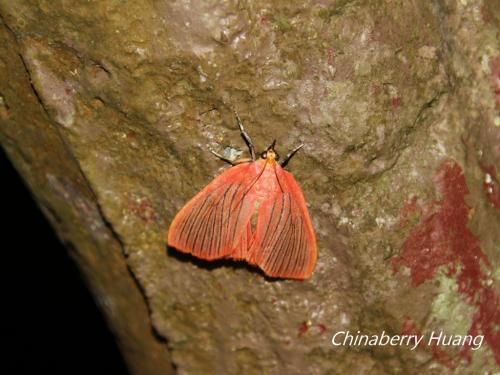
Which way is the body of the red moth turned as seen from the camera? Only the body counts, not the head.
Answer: away from the camera
